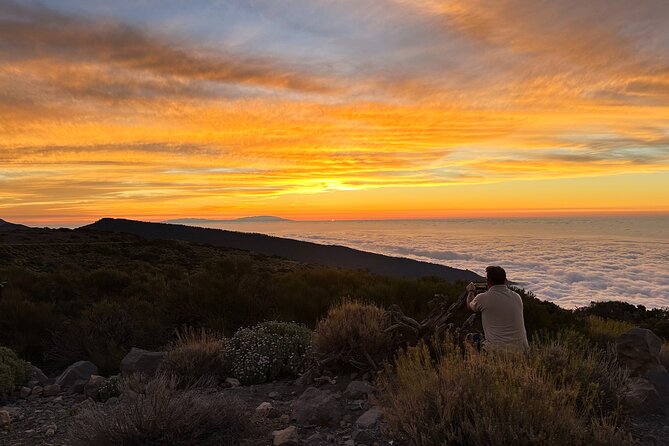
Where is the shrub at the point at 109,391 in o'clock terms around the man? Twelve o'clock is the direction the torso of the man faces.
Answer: The shrub is roughly at 8 o'clock from the man.

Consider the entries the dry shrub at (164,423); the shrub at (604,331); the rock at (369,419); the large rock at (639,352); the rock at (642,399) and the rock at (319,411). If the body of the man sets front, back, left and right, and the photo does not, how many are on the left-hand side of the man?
3

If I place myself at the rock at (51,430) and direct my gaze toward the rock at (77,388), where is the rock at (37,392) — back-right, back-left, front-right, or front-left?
front-left

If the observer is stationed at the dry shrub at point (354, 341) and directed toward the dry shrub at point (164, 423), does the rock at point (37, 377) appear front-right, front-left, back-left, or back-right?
front-right

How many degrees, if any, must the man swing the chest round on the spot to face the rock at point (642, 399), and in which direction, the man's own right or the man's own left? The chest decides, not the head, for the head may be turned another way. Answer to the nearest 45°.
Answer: approximately 135° to the man's own right

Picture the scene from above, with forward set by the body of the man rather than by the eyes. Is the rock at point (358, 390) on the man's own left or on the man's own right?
on the man's own left

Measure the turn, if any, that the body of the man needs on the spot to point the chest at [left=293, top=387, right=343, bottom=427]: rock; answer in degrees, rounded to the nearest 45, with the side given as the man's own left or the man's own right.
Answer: approximately 90° to the man's own left

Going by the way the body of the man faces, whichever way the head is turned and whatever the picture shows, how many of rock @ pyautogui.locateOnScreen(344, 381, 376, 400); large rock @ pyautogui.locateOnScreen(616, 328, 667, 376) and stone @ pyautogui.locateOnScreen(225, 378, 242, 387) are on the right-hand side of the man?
1

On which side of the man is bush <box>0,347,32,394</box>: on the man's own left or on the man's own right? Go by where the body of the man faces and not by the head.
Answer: on the man's own left

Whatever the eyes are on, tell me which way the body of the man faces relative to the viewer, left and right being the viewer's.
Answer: facing away from the viewer and to the left of the viewer

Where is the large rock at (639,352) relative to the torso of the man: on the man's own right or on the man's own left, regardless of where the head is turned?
on the man's own right

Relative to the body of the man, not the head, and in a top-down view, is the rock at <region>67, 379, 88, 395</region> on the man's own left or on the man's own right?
on the man's own left

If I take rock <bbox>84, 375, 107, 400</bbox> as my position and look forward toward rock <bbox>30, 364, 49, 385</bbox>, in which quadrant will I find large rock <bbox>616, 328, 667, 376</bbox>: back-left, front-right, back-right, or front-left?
back-right

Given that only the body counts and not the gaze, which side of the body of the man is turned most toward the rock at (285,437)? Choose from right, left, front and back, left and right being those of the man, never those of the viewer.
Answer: left
